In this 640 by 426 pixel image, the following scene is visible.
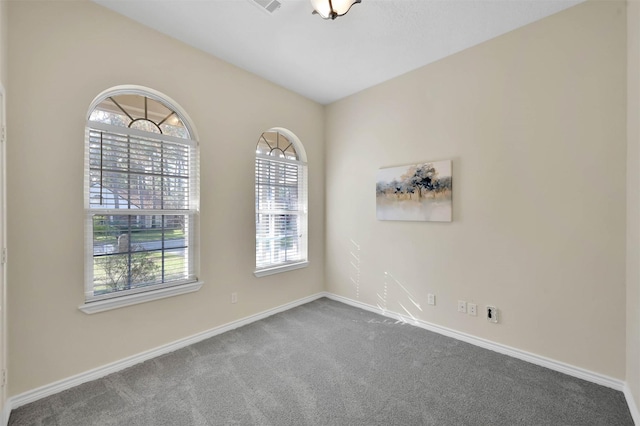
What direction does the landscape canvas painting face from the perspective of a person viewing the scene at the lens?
facing the viewer and to the left of the viewer

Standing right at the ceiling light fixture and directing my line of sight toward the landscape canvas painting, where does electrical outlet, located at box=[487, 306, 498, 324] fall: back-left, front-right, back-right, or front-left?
front-right

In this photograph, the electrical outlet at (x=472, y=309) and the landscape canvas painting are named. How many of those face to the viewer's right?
0

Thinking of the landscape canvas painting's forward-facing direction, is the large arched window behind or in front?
in front

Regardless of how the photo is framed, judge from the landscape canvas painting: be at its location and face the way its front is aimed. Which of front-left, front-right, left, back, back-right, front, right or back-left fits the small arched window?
front-right

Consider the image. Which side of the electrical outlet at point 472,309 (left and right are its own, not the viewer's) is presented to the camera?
front

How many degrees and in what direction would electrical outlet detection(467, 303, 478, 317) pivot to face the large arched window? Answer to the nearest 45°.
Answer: approximately 45° to its right

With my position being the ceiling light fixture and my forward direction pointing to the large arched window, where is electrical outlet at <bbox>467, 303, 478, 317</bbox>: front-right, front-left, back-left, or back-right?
back-right

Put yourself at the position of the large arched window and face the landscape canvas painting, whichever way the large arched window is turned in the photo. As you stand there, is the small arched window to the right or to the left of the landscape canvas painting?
left
